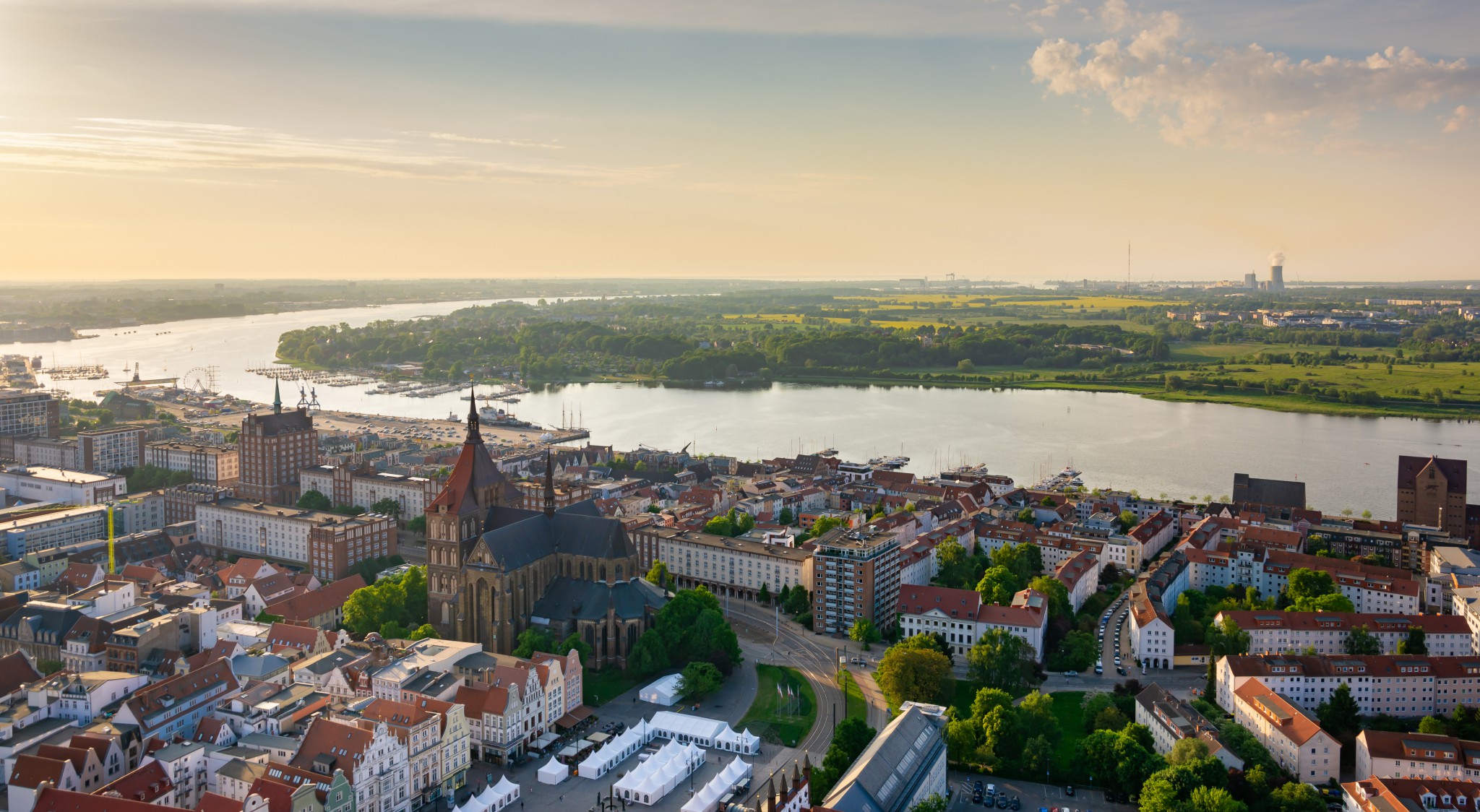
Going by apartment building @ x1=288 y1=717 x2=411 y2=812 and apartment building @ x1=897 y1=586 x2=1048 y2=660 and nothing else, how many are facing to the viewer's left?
0

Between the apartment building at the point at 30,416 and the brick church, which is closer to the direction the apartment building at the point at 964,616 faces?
the brick church

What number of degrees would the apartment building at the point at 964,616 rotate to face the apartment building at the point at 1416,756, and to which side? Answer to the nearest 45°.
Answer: approximately 45° to its left

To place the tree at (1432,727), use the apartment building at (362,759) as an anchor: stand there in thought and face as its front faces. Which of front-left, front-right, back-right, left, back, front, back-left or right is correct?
front-left

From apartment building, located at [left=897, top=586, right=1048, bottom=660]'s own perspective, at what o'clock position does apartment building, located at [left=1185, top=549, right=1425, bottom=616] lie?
apartment building, located at [left=1185, top=549, right=1425, bottom=616] is roughly at 8 o'clock from apartment building, located at [left=897, top=586, right=1048, bottom=660].

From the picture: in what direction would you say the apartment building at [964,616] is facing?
toward the camera

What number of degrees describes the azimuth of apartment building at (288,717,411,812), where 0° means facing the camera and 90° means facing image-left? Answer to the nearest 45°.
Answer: approximately 315°

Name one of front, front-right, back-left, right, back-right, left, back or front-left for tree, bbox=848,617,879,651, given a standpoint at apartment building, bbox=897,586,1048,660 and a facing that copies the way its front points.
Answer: right

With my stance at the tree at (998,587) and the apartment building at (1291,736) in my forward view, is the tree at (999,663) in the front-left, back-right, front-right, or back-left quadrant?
front-right

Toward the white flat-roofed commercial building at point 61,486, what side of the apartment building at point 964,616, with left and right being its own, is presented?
right

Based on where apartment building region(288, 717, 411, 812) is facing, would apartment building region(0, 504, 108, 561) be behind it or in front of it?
behind

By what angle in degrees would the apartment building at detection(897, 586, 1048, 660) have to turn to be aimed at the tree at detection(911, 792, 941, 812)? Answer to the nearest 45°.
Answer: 0° — it already faces it
